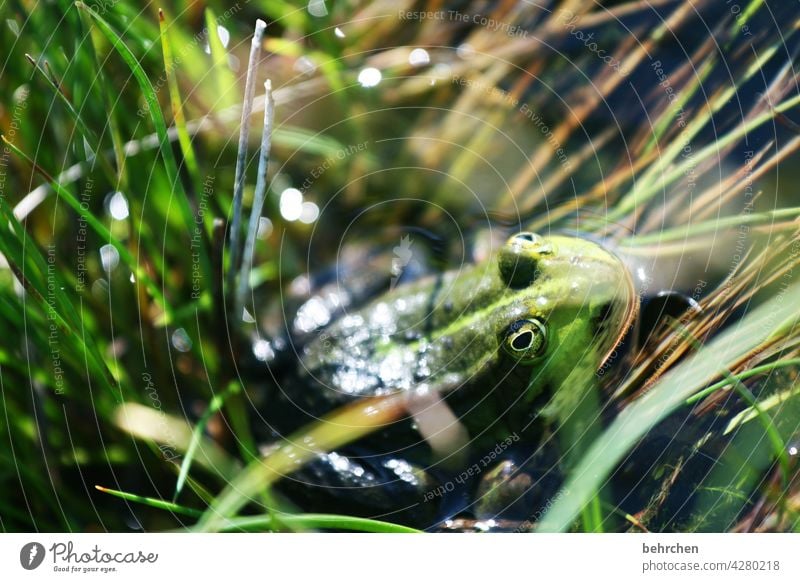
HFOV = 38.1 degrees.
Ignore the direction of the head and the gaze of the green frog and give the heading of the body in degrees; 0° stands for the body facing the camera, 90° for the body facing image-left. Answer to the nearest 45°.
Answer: approximately 270°
